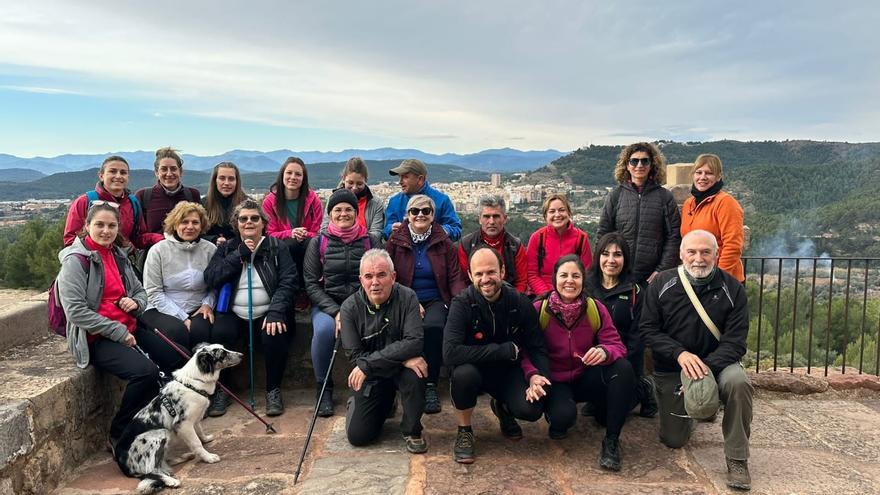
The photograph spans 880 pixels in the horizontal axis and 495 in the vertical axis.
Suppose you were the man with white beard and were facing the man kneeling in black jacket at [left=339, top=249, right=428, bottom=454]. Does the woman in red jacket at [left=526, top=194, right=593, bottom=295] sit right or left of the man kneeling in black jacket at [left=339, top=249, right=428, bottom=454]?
right

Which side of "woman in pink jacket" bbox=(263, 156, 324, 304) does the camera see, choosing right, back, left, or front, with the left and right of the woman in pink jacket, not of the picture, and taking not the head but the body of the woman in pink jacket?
front

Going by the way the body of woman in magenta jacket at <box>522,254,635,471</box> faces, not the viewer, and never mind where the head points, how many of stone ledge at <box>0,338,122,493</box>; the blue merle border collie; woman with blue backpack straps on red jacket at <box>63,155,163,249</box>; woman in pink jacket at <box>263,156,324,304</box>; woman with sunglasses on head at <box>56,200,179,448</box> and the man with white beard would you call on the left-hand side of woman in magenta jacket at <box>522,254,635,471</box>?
1

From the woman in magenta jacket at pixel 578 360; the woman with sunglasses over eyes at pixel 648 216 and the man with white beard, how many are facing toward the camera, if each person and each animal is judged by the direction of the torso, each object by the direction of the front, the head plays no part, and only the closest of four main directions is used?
3

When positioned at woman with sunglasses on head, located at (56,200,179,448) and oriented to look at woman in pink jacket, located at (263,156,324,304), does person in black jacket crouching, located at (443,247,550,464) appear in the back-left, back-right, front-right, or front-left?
front-right

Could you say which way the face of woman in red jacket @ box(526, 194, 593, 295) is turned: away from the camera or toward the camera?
toward the camera

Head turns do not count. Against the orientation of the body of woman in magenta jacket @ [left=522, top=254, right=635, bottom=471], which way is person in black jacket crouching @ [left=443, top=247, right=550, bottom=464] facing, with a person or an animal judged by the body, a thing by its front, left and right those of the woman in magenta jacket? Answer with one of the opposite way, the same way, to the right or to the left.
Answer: the same way

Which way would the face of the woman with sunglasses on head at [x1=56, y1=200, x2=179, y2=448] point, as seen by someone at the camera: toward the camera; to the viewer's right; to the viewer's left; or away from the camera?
toward the camera

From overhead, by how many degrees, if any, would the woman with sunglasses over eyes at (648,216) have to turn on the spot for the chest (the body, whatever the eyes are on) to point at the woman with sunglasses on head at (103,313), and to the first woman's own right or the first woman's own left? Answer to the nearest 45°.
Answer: approximately 45° to the first woman's own right

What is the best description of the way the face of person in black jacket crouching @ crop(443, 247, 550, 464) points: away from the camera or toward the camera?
toward the camera

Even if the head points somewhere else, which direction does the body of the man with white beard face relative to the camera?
toward the camera

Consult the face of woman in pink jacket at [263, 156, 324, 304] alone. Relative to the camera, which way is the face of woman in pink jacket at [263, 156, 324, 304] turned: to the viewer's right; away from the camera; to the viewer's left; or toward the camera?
toward the camera

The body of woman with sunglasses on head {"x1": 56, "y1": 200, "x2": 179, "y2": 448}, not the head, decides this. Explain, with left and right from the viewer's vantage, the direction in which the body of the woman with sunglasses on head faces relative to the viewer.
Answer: facing the viewer and to the right of the viewer

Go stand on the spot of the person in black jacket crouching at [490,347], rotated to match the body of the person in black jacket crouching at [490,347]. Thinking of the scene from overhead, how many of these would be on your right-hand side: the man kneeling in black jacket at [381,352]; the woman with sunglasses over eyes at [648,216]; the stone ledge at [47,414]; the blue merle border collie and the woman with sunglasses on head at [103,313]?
4

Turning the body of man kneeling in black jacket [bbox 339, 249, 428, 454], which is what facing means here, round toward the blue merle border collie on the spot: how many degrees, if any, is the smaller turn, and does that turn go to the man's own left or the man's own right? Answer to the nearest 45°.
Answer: approximately 90° to the man's own right
